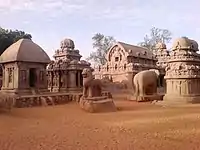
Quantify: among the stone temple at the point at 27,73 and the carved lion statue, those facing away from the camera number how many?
0

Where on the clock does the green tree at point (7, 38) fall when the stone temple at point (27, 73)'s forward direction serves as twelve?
The green tree is roughly at 7 o'clock from the stone temple.

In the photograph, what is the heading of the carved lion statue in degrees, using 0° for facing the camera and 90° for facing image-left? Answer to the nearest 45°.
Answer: approximately 45°

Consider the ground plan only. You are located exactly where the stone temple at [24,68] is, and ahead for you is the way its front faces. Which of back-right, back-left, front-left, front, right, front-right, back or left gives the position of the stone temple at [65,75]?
left

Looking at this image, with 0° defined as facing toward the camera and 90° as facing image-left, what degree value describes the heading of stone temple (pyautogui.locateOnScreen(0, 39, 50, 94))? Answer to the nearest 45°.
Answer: approximately 315°

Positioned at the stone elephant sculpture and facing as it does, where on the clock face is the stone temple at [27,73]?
The stone temple is roughly at 7 o'clock from the stone elephant sculpture.

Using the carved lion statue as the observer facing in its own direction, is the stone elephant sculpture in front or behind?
behind

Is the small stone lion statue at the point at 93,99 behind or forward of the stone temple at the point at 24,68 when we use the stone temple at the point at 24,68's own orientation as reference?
forward

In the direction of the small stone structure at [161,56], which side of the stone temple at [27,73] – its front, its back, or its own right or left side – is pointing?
left
